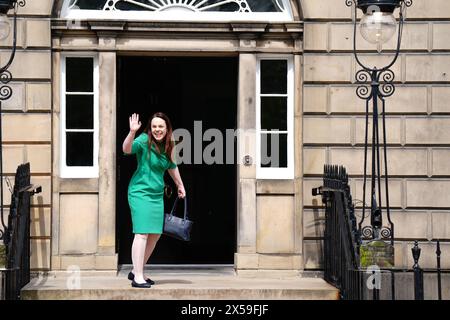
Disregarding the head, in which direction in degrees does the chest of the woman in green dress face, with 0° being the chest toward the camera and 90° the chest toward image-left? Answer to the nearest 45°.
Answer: approximately 315°

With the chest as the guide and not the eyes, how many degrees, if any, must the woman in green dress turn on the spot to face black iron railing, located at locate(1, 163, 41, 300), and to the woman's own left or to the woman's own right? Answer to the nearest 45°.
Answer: approximately 135° to the woman's own right
